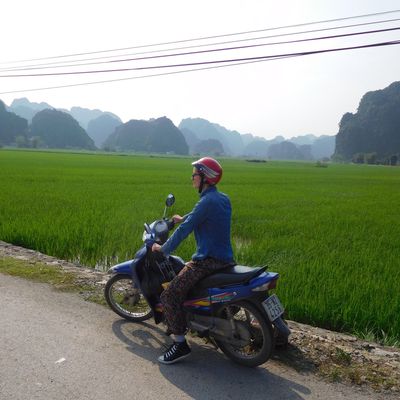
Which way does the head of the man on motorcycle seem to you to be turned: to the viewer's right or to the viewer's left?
to the viewer's left

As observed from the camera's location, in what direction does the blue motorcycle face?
facing away from the viewer and to the left of the viewer
